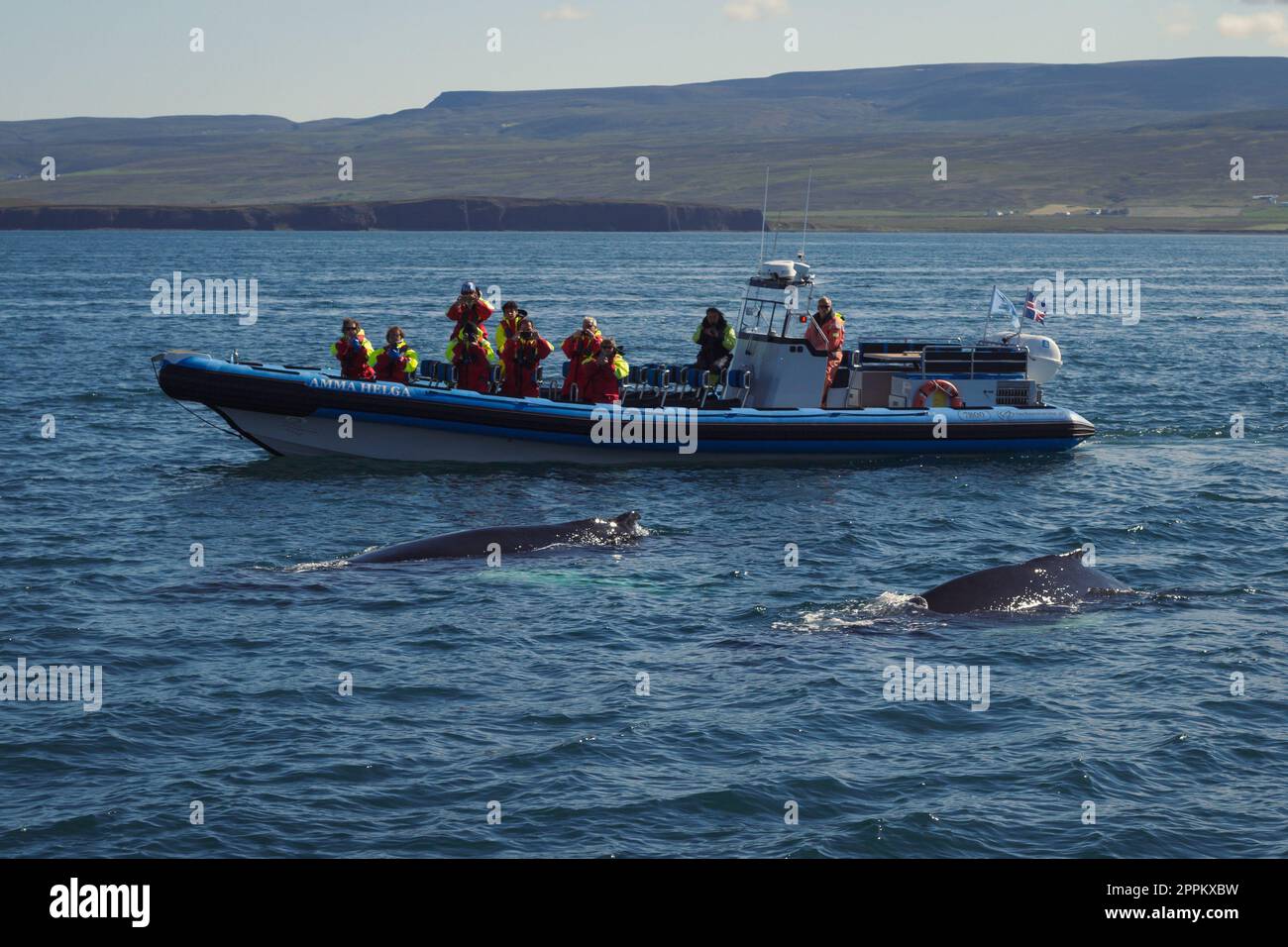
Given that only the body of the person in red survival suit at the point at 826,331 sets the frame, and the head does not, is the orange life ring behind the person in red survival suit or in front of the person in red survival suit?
behind

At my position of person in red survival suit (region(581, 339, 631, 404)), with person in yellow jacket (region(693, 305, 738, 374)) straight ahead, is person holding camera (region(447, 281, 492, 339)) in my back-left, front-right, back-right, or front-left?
back-left

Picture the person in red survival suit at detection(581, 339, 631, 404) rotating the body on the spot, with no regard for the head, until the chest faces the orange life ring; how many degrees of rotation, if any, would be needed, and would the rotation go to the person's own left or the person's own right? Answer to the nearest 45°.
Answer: approximately 90° to the person's own left

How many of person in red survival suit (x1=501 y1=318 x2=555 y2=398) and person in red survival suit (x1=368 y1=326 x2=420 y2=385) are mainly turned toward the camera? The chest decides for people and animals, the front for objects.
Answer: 2

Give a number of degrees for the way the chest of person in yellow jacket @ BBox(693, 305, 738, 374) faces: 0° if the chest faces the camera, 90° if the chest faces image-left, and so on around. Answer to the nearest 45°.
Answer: approximately 0°

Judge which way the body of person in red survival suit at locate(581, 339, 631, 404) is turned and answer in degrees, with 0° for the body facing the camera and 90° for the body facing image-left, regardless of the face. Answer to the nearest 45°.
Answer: approximately 0°

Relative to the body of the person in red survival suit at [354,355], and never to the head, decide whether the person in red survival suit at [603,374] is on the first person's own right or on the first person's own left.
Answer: on the first person's own left
